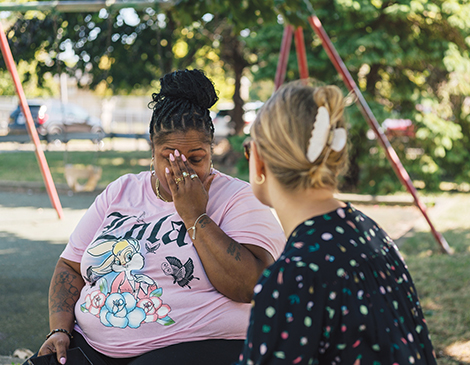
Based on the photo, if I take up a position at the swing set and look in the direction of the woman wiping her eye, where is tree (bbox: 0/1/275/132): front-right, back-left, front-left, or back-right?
back-right

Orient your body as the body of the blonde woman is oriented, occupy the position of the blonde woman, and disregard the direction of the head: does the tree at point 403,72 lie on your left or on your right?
on your right

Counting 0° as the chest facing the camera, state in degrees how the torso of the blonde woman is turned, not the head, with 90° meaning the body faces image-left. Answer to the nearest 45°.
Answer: approximately 135°

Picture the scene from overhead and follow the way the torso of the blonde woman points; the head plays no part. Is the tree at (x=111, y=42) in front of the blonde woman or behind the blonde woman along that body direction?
in front

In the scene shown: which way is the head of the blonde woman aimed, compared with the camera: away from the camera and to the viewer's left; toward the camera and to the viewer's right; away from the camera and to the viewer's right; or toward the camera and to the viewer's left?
away from the camera and to the viewer's left

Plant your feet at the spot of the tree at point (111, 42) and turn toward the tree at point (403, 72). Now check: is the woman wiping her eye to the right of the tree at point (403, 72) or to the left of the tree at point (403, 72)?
right

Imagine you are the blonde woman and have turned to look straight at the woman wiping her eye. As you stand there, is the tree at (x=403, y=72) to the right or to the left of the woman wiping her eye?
right
